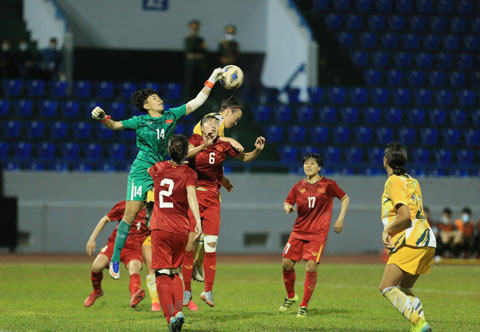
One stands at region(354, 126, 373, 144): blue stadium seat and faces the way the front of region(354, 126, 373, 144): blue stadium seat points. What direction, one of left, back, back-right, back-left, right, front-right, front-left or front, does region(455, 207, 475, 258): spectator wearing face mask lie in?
front-left

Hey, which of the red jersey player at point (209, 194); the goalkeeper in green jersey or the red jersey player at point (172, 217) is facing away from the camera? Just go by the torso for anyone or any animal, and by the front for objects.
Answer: the red jersey player at point (172, 217)

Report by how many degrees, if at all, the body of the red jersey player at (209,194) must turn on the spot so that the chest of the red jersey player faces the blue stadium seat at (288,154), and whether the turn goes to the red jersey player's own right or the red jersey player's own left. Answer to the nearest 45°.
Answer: approximately 180°

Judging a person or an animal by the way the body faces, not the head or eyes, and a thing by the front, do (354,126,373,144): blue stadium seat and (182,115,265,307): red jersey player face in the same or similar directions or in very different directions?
same or similar directions

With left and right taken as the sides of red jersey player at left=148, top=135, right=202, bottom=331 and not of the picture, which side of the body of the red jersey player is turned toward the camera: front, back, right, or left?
back

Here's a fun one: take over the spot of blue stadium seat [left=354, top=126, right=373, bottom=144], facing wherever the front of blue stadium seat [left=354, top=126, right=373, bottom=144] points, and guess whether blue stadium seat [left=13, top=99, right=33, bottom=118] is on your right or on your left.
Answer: on your right

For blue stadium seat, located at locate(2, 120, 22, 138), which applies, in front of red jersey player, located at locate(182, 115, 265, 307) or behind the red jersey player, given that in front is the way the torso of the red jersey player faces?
behind

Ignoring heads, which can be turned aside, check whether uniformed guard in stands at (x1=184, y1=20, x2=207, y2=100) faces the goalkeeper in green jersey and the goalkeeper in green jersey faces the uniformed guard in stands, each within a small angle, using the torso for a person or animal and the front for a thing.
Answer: no

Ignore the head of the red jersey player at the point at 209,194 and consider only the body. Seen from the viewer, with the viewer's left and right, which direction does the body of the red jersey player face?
facing the viewer

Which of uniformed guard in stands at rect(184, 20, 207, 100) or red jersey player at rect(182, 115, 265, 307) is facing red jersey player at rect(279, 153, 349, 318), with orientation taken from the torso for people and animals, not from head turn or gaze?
the uniformed guard in stands

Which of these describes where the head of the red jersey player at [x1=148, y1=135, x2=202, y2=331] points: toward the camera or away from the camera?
away from the camera

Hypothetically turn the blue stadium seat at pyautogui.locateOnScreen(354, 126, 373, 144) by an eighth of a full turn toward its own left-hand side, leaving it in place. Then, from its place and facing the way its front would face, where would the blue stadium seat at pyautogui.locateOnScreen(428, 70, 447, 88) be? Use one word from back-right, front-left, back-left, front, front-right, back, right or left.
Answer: left

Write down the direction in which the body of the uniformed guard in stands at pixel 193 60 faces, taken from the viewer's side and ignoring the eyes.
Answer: toward the camera

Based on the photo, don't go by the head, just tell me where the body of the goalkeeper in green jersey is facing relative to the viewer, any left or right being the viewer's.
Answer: facing the viewer and to the right of the viewer

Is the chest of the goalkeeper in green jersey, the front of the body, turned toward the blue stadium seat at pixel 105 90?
no

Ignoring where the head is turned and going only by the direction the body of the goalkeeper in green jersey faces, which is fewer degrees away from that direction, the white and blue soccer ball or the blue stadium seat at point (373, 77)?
the white and blue soccer ball

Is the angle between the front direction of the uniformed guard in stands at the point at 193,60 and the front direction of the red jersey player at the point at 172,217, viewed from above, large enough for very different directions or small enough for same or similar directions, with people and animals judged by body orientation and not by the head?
very different directions
